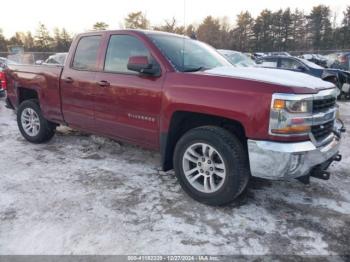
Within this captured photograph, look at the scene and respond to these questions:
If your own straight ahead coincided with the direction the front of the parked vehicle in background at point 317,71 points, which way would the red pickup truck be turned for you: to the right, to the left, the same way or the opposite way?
the same way

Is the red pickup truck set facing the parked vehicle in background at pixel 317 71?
no

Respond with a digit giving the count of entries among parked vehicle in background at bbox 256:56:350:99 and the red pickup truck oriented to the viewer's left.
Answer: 0

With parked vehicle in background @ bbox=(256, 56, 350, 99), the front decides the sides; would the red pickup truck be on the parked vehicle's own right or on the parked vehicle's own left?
on the parked vehicle's own right

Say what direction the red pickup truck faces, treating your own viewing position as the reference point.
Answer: facing the viewer and to the right of the viewer

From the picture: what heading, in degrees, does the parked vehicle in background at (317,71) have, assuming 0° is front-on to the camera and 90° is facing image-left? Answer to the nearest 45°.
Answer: approximately 315°
